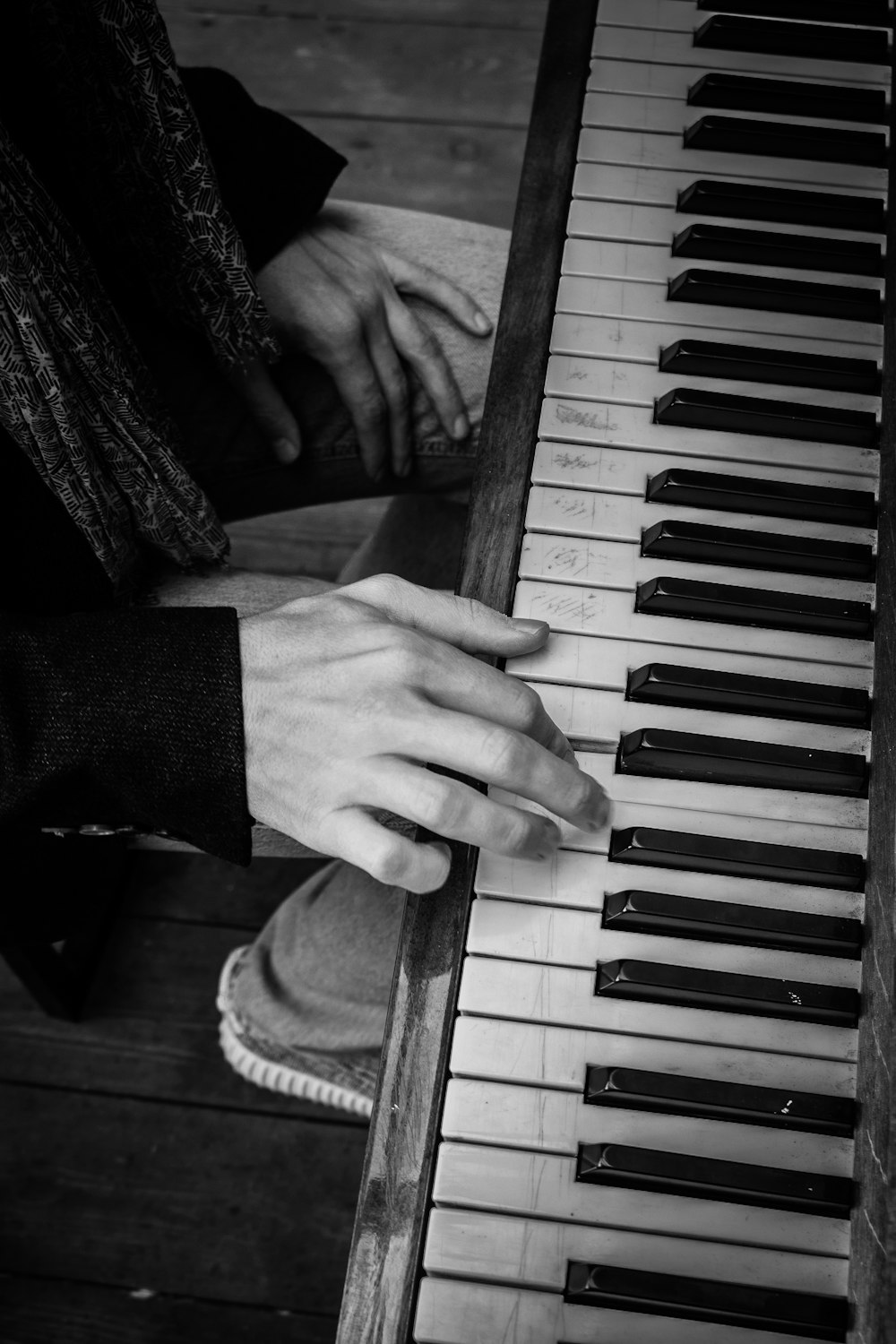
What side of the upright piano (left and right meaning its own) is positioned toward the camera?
left

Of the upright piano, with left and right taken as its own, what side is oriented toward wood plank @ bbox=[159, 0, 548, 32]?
right
